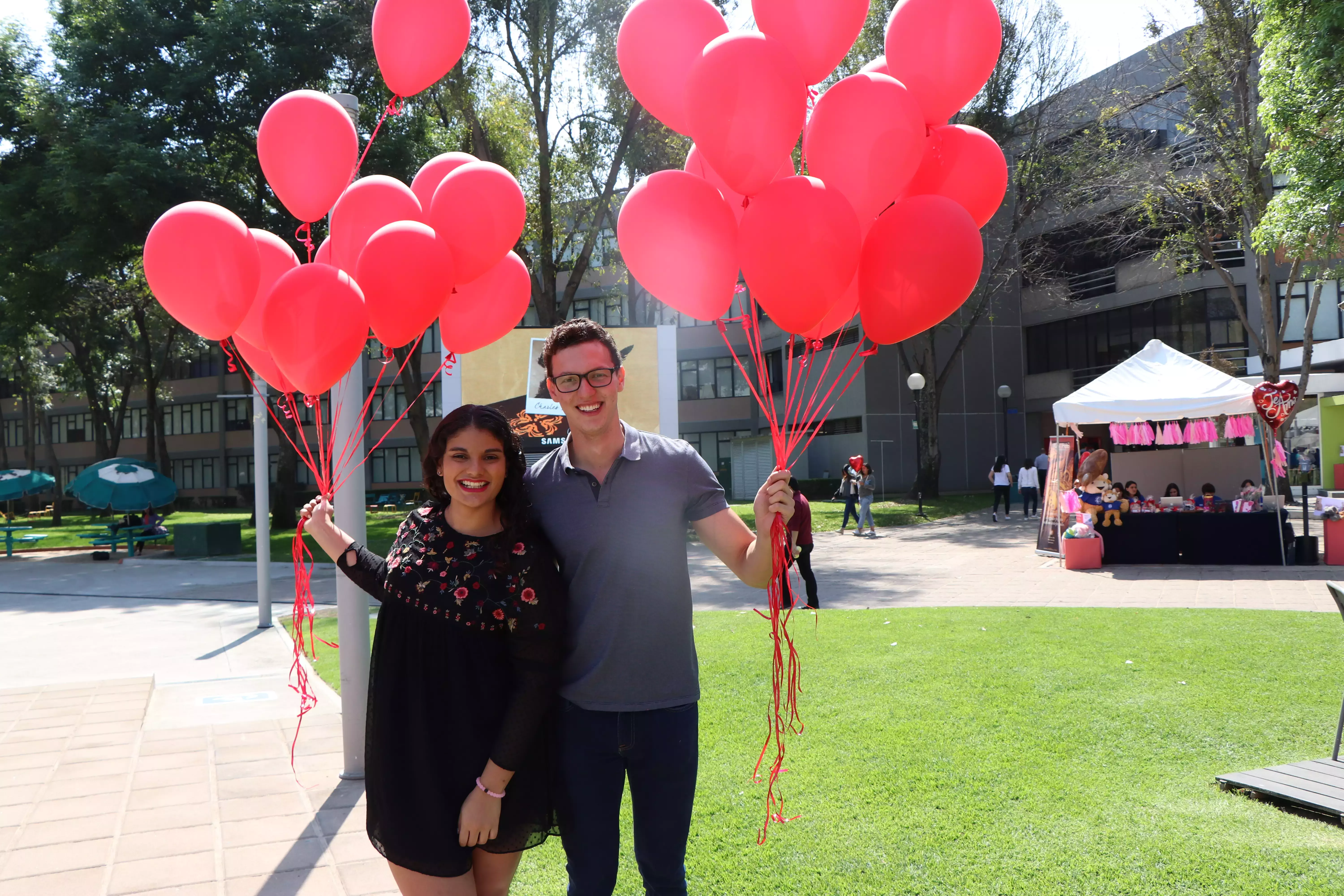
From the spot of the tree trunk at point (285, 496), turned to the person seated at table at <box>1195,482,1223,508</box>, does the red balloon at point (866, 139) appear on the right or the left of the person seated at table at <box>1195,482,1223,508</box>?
right

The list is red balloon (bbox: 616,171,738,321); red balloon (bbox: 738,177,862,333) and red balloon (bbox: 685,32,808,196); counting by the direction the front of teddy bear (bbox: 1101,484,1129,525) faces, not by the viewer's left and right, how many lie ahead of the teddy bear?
3

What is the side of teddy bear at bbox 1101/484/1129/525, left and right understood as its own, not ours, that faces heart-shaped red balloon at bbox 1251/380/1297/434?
left

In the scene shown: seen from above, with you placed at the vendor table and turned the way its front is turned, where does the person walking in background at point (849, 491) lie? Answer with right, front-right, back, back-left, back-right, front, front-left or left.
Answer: back-right

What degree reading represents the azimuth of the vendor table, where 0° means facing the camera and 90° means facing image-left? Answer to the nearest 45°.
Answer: approximately 0°
